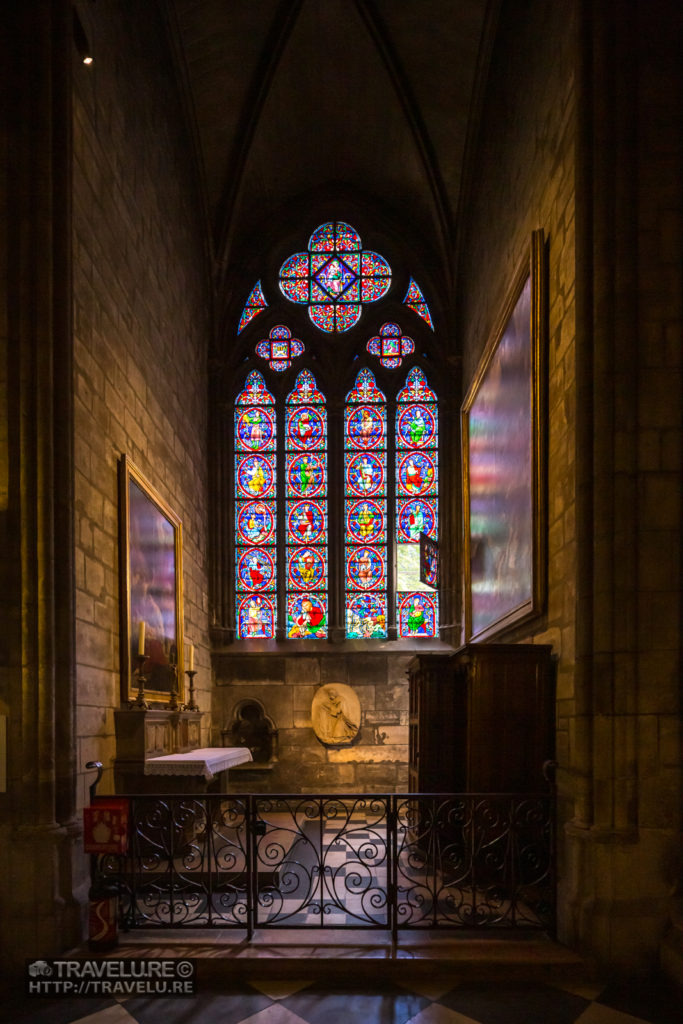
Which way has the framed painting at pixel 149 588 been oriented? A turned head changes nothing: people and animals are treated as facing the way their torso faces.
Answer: to the viewer's right

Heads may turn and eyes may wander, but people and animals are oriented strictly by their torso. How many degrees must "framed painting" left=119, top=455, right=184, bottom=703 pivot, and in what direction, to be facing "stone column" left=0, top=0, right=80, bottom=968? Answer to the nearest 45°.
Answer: approximately 90° to its right

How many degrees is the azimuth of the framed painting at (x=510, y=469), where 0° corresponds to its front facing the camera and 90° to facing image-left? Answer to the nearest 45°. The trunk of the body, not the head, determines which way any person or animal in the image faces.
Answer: approximately 90°

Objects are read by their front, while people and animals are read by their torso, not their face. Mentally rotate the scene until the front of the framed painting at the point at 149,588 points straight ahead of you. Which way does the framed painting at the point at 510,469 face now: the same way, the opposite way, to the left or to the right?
the opposite way

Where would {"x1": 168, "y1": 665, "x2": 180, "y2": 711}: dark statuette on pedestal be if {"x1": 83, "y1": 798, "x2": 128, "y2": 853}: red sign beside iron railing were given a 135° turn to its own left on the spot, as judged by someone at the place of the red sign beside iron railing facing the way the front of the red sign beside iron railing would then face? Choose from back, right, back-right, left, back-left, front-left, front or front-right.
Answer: front-left

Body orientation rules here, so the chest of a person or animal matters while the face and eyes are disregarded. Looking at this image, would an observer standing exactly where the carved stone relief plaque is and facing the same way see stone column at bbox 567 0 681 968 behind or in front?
in front

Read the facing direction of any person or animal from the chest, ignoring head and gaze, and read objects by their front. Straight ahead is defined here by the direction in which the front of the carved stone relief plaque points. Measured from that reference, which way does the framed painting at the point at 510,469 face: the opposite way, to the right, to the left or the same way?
to the right

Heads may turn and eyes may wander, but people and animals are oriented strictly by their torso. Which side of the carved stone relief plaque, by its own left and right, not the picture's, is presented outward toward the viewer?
front

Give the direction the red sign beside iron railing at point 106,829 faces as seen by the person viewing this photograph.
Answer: facing the viewer
